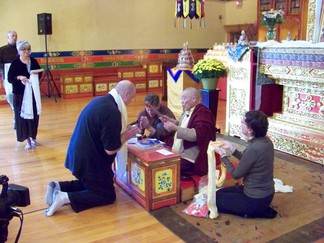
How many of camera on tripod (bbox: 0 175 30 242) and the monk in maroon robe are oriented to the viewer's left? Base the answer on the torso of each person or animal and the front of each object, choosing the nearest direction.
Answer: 1

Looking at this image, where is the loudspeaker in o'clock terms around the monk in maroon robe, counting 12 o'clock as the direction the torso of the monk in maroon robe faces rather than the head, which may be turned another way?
The loudspeaker is roughly at 2 o'clock from the monk in maroon robe.

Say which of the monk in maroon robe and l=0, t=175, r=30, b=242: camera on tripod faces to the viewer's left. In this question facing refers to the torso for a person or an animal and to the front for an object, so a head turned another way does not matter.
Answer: the monk in maroon robe

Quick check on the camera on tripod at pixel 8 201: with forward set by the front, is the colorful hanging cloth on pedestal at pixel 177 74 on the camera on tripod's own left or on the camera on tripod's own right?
on the camera on tripod's own left

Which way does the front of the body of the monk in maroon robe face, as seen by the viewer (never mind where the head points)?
to the viewer's left

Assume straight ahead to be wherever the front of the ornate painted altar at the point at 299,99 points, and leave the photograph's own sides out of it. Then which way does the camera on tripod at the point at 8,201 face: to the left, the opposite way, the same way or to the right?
the opposite way

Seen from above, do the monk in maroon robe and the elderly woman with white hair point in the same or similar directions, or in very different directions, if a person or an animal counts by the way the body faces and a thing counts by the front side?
very different directions

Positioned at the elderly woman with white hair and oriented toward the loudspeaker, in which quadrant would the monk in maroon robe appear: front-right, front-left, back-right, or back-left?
back-right

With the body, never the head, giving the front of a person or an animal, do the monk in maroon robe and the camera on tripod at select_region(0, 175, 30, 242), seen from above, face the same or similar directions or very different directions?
very different directions

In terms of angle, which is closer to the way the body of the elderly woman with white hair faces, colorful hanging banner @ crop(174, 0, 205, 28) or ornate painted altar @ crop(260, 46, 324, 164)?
the ornate painted altar

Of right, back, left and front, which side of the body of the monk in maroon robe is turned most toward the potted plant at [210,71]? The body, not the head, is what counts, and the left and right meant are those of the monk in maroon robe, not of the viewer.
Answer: right

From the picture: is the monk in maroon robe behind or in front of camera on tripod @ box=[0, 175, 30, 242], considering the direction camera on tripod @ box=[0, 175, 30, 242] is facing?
in front

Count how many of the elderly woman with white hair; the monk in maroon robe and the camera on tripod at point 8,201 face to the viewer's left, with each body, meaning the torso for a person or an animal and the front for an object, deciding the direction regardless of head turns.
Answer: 1

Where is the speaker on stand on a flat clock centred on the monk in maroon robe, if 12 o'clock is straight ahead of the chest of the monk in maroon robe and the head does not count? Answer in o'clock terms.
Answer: The speaker on stand is roughly at 2 o'clock from the monk in maroon robe.

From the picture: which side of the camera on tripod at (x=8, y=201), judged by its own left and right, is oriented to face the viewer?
right
